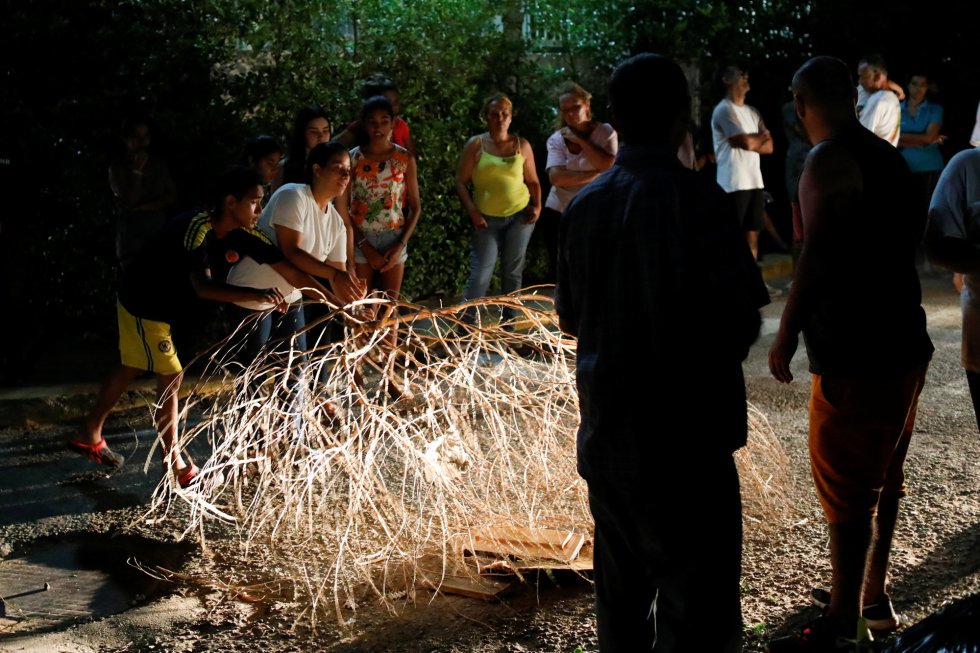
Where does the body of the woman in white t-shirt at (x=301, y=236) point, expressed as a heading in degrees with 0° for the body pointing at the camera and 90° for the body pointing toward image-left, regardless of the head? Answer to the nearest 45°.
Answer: approximately 315°

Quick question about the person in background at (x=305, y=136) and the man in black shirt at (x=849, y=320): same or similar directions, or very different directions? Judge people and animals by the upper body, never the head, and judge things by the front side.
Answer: very different directions

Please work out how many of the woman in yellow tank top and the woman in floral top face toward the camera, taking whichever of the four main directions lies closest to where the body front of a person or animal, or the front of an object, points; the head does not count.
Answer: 2

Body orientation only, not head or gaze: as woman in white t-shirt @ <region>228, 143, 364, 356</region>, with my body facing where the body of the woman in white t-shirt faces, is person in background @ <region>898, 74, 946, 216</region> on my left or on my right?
on my left

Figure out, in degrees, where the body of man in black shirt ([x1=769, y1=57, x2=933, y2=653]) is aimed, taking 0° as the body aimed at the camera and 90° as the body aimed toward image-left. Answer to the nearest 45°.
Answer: approximately 135°

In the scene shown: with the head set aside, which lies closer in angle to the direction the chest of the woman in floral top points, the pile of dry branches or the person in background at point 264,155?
the pile of dry branches

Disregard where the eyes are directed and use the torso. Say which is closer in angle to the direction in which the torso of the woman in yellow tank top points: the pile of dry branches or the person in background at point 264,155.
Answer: the pile of dry branches

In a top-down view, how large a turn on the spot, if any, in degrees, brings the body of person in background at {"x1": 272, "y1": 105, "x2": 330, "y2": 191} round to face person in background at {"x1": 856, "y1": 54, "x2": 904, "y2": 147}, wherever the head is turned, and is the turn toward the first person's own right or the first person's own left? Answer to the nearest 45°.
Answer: approximately 90° to the first person's own left

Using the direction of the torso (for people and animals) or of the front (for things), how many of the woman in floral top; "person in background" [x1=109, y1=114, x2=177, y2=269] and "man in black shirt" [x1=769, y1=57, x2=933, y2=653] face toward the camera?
2

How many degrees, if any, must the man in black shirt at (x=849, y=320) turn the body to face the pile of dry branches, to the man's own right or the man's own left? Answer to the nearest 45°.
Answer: approximately 45° to the man's own left

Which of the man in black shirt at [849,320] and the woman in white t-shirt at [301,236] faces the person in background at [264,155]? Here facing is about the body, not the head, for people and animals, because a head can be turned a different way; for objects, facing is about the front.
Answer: the man in black shirt
